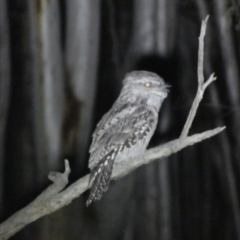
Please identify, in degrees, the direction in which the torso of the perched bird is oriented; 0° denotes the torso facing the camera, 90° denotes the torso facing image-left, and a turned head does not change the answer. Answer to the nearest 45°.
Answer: approximately 270°

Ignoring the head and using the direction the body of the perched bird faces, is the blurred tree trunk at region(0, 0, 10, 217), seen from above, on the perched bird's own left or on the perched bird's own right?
on the perched bird's own left
